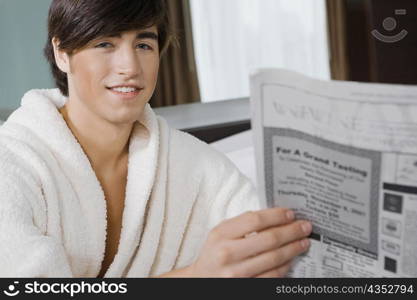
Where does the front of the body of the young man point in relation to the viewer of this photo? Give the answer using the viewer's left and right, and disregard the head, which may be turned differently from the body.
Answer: facing the viewer and to the right of the viewer

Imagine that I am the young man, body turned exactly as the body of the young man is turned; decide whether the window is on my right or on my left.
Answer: on my left
